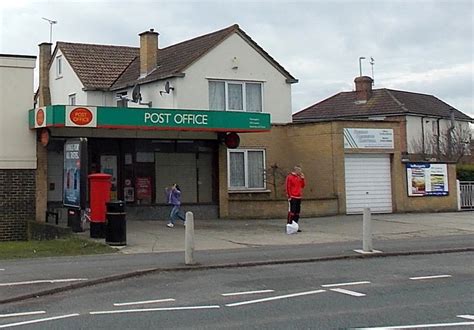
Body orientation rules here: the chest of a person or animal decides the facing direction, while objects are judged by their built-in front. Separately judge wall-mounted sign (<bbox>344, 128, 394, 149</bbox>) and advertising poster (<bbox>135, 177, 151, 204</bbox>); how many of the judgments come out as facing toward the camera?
2

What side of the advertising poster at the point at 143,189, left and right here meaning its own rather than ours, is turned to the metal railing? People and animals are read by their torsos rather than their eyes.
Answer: left

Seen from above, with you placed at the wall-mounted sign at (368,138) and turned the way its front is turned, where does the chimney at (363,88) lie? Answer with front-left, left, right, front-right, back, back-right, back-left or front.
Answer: back

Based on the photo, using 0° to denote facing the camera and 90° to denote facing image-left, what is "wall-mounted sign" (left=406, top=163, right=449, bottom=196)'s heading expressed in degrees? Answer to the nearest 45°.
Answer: approximately 0°

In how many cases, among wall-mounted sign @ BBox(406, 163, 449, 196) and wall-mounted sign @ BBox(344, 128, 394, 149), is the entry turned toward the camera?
2

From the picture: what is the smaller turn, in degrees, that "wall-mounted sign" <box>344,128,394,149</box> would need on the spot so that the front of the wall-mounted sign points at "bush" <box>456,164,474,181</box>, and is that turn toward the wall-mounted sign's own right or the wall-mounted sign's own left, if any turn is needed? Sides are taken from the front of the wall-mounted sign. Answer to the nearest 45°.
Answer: approximately 135° to the wall-mounted sign's own left

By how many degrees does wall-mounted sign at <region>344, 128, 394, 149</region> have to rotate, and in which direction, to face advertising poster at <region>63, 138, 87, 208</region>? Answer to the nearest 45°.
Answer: approximately 45° to its right

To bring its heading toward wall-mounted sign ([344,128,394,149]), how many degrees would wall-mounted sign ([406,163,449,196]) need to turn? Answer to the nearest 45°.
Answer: approximately 45° to its right

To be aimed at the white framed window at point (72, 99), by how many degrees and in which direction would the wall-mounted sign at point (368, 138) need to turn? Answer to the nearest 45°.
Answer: approximately 90° to its right

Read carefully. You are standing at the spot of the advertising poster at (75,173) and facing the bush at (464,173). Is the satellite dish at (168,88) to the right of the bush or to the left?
left

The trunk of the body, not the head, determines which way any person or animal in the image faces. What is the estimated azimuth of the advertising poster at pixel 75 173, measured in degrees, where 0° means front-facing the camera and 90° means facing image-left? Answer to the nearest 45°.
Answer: approximately 45°
